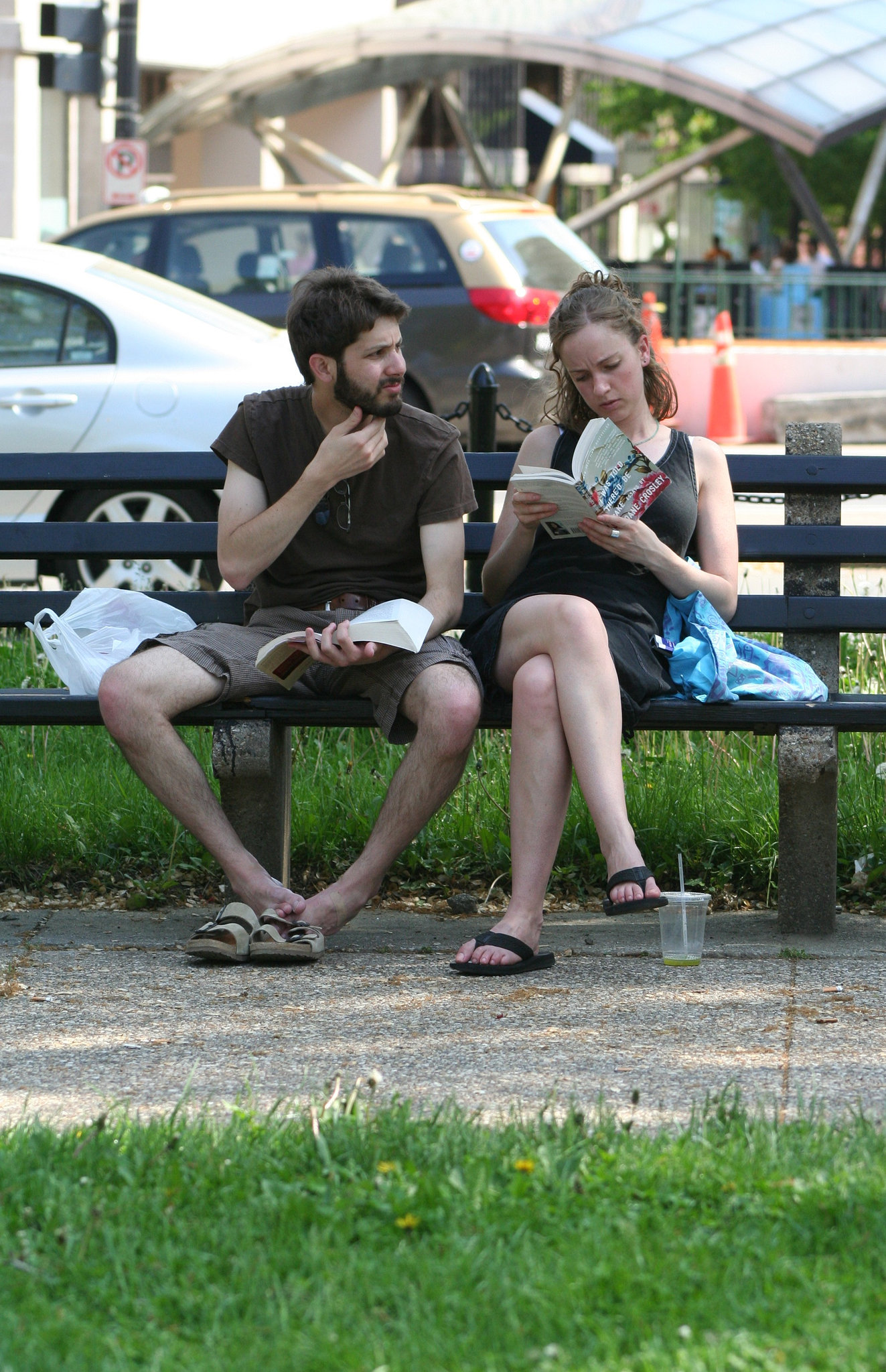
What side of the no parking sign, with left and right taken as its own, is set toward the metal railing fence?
left

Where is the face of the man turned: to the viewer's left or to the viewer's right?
to the viewer's right

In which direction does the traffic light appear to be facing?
to the viewer's left

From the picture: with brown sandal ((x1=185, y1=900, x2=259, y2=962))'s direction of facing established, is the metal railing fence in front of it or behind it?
behind

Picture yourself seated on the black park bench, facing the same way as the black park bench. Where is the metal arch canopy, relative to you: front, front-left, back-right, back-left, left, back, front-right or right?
back

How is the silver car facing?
to the viewer's left
